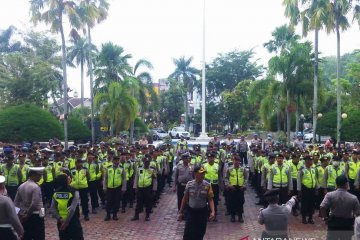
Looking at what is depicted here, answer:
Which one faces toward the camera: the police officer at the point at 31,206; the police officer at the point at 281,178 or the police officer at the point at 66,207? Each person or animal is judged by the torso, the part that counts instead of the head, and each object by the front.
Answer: the police officer at the point at 281,178

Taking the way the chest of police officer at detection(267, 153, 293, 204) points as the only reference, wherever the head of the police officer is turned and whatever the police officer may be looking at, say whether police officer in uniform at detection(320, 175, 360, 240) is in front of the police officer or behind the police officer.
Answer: in front

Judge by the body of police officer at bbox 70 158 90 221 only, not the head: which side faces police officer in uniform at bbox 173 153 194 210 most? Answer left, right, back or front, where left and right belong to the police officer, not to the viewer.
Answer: left

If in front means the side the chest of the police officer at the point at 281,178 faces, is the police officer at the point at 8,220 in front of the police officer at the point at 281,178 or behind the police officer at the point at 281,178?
in front

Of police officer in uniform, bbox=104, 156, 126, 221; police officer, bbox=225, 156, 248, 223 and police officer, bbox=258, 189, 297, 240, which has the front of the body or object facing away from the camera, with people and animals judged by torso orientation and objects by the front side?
police officer, bbox=258, 189, 297, 240

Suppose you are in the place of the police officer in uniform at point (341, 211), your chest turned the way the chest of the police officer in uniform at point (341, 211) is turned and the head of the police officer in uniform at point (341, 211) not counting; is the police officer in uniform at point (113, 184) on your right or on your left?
on your left

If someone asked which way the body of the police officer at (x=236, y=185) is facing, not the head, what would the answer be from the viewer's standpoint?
toward the camera

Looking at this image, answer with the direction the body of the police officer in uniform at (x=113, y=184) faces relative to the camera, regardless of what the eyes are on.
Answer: toward the camera

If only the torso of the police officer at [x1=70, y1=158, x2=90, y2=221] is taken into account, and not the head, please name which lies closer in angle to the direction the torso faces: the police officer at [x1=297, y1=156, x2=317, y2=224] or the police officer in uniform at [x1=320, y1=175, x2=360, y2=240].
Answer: the police officer in uniform

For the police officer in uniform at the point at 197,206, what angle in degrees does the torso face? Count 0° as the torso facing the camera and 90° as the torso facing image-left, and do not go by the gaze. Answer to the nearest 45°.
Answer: approximately 0°

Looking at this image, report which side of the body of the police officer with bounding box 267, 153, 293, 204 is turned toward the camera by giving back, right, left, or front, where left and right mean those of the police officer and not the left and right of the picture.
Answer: front

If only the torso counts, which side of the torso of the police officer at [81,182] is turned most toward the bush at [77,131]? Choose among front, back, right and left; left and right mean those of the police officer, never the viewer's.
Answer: back

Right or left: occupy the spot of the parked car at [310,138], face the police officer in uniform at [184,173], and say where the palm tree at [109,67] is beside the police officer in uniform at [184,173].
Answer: right

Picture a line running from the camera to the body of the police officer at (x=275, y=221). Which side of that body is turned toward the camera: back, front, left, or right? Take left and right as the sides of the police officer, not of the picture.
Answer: back

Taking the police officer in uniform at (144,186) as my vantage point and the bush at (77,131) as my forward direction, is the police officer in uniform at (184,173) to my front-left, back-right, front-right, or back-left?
back-right

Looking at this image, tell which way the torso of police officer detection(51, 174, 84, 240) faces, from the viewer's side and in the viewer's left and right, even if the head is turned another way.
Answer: facing away from the viewer and to the right of the viewer
